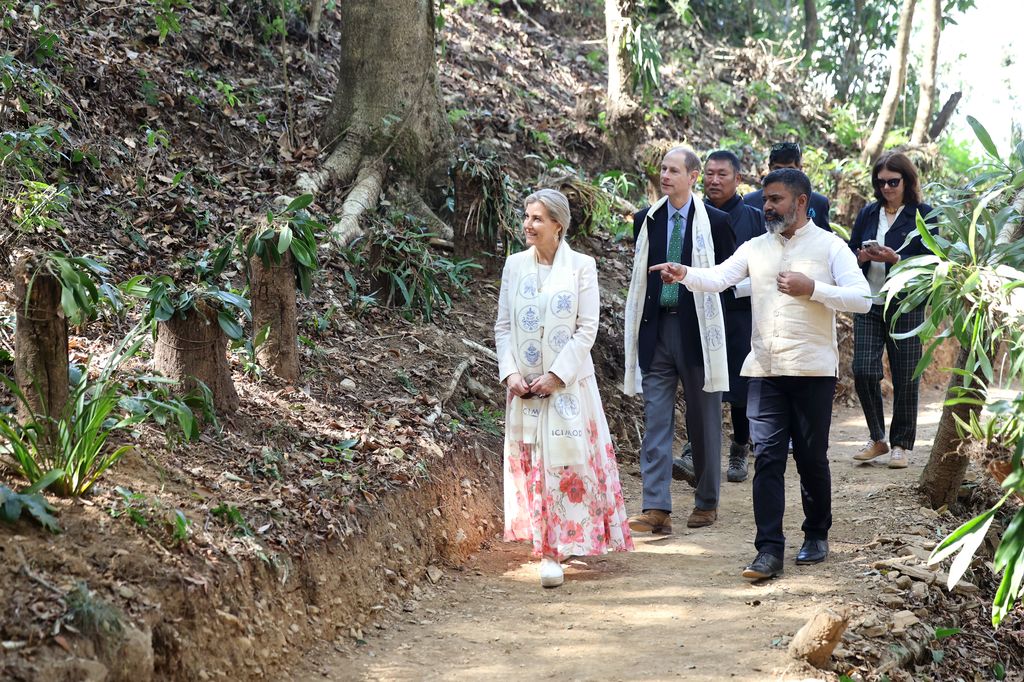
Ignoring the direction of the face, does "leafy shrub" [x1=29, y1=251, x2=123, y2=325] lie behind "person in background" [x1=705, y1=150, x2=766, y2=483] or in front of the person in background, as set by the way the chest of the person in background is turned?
in front

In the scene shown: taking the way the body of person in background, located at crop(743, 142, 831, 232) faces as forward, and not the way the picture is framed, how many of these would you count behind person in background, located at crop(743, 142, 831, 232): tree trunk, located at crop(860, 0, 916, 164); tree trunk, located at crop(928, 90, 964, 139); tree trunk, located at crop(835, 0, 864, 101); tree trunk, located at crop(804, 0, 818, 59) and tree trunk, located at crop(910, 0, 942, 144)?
5

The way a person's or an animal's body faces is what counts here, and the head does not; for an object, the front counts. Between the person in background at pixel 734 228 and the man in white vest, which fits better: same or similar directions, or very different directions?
same or similar directions

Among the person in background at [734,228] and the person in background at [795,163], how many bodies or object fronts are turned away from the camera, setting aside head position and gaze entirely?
0

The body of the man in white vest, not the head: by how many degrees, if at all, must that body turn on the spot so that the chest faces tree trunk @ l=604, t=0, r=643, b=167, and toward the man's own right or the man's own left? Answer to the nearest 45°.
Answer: approximately 135° to the man's own right

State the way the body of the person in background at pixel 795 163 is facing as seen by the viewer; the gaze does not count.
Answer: toward the camera

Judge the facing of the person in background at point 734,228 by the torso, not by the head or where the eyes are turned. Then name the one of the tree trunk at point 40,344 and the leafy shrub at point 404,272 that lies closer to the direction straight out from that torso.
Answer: the tree trunk

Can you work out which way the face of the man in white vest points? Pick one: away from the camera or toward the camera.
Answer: toward the camera

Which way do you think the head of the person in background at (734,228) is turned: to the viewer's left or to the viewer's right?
to the viewer's left

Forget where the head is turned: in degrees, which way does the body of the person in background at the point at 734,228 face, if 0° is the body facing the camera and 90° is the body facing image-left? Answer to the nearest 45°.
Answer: approximately 45°

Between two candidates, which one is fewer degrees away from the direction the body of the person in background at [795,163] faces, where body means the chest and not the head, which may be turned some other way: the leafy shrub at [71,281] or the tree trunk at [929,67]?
the leafy shrub

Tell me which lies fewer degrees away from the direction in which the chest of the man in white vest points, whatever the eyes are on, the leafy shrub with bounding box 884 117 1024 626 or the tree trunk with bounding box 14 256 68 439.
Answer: the tree trunk

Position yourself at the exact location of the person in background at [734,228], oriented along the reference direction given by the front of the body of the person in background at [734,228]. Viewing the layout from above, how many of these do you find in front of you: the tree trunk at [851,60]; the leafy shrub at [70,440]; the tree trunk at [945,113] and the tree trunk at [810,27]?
1

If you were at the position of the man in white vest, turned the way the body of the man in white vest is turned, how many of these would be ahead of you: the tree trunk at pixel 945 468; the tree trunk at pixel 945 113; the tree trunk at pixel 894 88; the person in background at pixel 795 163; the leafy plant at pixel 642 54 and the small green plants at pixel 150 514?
1
